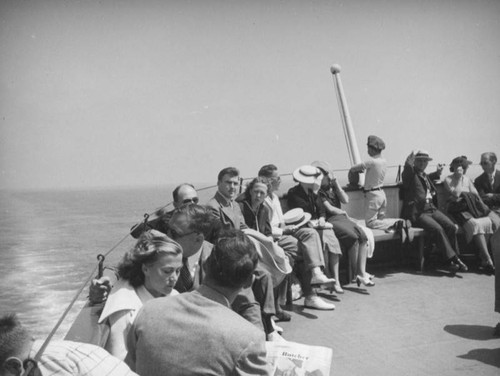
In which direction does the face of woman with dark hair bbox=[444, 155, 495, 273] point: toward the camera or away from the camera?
toward the camera

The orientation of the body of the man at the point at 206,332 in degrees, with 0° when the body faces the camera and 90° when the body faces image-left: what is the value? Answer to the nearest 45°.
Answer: approximately 225°

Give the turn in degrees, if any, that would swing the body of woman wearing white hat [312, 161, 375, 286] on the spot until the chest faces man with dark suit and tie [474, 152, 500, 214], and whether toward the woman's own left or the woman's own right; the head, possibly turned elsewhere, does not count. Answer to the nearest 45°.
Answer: approximately 90° to the woman's own left

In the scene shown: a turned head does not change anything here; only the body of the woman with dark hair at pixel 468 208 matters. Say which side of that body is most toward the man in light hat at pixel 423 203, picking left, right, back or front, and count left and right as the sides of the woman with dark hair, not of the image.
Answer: right

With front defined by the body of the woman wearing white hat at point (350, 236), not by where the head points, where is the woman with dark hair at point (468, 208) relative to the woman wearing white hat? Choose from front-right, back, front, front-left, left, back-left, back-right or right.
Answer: left

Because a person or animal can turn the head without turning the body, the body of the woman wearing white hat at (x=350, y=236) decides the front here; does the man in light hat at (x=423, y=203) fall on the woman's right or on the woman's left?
on the woman's left

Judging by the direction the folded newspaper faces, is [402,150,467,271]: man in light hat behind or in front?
behind

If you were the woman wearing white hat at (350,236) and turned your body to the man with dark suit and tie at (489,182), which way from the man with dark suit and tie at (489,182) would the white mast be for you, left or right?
left

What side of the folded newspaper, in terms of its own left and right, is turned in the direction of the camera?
front
